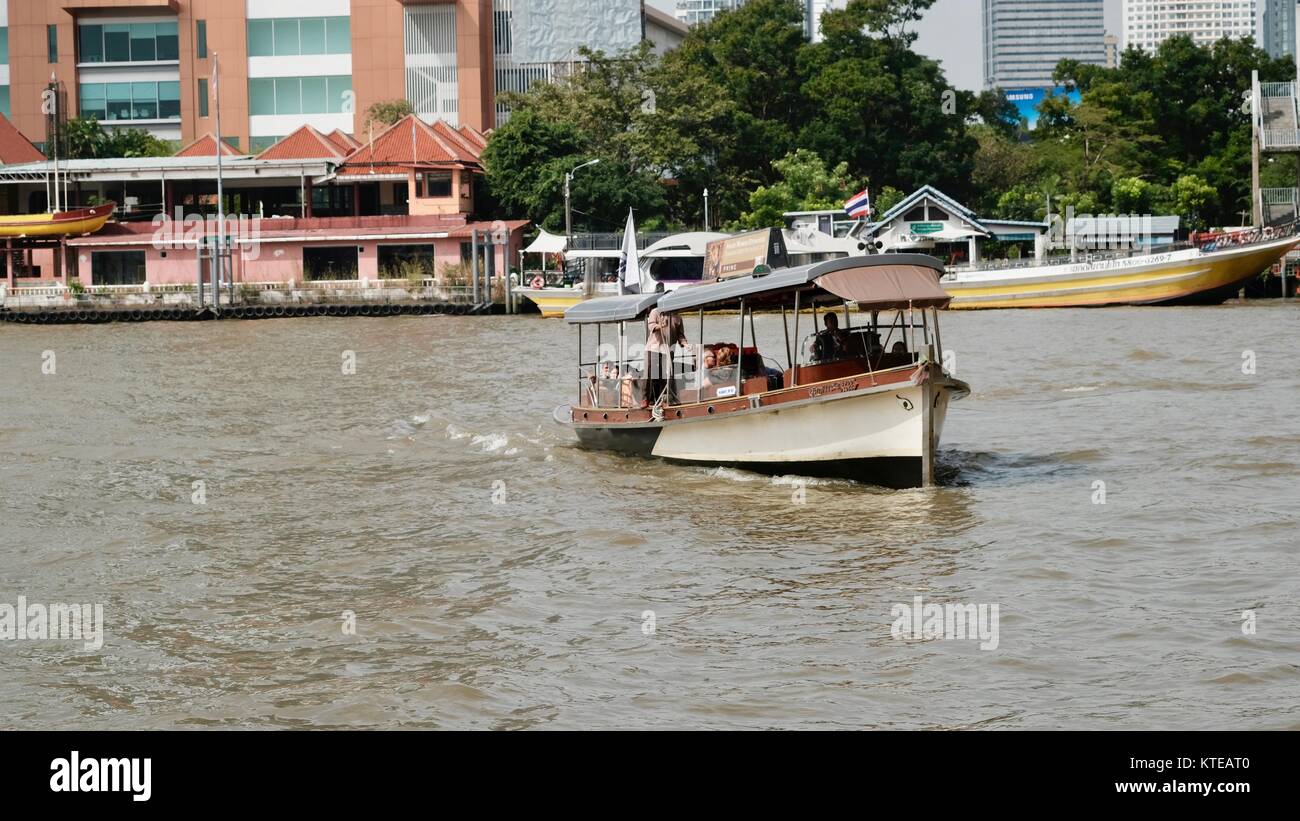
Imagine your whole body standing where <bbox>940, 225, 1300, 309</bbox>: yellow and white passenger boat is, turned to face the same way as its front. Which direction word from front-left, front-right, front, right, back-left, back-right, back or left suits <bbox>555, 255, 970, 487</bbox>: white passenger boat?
right

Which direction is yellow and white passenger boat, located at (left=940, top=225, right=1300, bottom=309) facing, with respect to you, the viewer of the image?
facing to the right of the viewer

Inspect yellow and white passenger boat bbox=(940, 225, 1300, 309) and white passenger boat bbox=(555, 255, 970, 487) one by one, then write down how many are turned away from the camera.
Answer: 0

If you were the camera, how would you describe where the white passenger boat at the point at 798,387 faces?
facing the viewer and to the right of the viewer

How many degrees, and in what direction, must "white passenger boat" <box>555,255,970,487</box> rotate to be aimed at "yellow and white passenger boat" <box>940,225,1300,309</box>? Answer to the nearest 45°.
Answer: approximately 135° to its left

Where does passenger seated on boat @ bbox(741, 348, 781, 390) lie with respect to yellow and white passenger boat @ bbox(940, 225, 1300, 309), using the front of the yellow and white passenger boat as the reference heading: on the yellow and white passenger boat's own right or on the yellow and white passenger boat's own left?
on the yellow and white passenger boat's own right

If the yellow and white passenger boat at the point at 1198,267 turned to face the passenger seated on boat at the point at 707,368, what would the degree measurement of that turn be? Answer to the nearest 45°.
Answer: approximately 90° to its right
